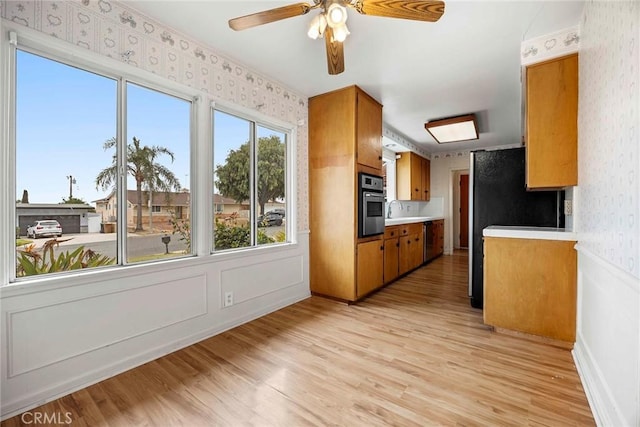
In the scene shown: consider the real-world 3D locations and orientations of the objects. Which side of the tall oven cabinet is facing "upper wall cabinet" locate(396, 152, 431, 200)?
left

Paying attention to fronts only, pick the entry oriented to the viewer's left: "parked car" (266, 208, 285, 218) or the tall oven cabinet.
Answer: the parked car

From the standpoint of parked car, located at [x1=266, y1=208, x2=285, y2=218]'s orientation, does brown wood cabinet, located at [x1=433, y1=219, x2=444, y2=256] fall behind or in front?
behind

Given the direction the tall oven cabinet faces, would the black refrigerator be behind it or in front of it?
in front

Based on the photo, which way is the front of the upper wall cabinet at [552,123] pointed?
to the viewer's left

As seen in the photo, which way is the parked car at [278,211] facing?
to the viewer's left

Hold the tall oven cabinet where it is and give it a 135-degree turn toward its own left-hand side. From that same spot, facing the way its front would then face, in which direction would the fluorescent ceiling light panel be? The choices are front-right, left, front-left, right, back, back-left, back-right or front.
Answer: front-right

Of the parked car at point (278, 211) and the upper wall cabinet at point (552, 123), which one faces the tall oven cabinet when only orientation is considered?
the upper wall cabinet

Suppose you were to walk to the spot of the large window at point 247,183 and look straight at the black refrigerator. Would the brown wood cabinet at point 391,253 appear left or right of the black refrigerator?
left

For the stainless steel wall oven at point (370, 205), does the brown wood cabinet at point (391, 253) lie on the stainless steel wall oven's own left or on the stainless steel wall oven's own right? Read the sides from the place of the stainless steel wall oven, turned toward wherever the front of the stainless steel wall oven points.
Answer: on the stainless steel wall oven's own left

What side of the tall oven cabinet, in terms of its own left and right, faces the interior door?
left

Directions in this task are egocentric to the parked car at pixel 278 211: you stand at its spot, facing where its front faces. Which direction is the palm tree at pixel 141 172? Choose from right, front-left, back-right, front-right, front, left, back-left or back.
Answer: front-left
